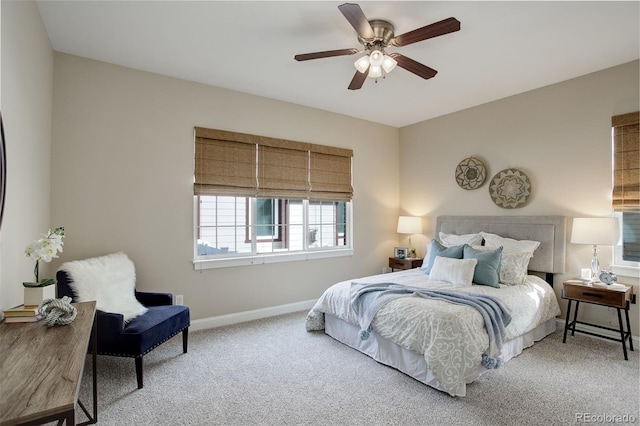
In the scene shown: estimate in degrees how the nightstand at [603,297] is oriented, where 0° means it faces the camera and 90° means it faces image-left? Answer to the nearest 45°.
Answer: approximately 45°

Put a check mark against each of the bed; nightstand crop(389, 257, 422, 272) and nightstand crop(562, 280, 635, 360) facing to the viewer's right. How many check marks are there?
0

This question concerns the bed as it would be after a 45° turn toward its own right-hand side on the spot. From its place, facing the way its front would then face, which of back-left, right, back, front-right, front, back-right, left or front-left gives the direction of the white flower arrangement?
front-left

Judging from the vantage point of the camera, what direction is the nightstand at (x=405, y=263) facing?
facing the viewer and to the left of the viewer

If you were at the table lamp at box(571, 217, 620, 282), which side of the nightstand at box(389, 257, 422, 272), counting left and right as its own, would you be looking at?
left

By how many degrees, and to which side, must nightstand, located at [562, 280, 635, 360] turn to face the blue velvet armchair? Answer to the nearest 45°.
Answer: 0° — it already faces it

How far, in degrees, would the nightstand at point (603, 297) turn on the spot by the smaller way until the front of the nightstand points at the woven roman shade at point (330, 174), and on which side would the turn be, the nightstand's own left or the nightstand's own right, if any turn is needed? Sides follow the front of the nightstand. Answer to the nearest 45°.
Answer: approximately 45° to the nightstand's own right

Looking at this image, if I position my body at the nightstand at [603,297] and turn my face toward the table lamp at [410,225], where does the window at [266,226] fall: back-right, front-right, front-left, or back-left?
front-left

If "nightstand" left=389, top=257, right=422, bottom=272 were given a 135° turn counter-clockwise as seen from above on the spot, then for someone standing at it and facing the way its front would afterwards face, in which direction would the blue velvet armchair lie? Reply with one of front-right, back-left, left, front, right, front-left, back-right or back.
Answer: back-right

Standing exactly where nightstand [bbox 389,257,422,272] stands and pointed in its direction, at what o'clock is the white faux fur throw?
The white faux fur throw is roughly at 12 o'clock from the nightstand.

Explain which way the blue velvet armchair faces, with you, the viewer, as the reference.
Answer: facing the viewer and to the right of the viewer

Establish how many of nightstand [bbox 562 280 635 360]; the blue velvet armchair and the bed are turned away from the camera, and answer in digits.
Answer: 0

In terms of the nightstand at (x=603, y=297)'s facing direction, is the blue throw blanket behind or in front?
in front

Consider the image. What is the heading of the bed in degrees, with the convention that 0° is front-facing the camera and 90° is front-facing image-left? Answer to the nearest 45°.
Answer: approximately 45°
